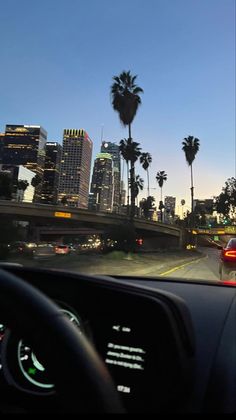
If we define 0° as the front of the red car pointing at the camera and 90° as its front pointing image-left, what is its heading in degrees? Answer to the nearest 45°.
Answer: approximately 180°
